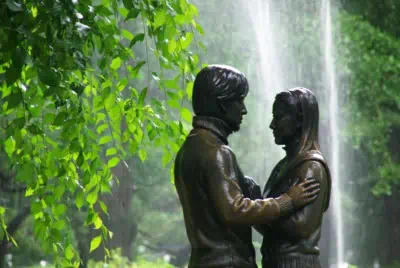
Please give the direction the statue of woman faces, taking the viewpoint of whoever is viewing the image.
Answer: facing to the left of the viewer
